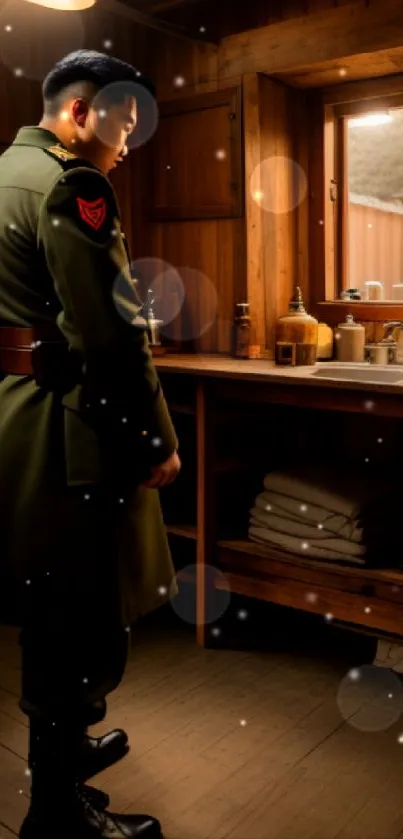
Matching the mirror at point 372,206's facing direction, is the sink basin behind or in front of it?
in front

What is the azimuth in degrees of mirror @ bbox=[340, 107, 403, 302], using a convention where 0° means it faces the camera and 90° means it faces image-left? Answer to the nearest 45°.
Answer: approximately 45°

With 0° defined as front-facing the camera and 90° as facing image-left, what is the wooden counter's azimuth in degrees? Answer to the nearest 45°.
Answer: approximately 45°

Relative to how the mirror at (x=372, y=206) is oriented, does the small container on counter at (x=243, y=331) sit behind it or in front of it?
in front

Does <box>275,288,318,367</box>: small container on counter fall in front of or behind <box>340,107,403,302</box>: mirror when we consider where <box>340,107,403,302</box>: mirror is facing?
in front

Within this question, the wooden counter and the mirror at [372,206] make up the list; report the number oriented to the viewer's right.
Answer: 0

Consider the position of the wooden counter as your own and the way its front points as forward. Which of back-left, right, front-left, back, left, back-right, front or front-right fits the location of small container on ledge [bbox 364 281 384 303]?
back
